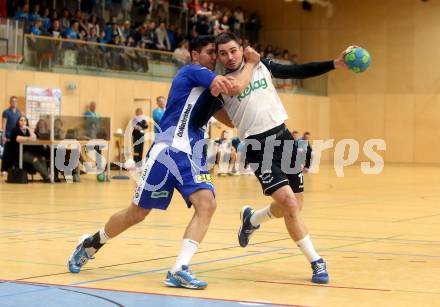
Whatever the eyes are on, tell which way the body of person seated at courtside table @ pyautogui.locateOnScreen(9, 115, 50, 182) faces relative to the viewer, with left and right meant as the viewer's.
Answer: facing the viewer and to the right of the viewer

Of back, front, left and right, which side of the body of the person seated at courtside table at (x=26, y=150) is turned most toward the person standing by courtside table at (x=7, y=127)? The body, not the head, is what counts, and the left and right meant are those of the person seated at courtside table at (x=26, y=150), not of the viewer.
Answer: back

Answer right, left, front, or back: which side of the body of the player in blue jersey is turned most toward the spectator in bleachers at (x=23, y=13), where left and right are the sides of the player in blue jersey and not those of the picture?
left

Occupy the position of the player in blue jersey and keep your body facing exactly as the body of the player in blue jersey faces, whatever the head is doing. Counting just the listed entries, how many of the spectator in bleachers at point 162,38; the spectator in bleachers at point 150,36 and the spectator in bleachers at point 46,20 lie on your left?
3

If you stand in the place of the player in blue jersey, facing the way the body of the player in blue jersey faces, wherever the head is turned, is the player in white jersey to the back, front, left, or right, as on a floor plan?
front

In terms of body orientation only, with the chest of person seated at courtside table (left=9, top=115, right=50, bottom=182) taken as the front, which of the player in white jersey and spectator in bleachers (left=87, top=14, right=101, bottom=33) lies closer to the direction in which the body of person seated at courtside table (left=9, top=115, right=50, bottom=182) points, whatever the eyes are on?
the player in white jersey

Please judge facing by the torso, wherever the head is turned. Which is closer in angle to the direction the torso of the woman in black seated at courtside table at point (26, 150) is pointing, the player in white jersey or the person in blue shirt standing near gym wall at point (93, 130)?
the player in white jersey

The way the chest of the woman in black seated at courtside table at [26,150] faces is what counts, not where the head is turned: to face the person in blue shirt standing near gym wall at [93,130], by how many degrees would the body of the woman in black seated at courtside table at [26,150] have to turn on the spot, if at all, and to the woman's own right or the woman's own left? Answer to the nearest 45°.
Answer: approximately 90° to the woman's own left

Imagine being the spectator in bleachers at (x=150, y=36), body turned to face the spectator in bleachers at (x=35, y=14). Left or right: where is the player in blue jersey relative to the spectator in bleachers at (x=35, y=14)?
left

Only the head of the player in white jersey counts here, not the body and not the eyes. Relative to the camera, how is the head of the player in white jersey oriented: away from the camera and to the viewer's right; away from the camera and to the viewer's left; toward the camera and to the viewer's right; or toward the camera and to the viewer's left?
toward the camera and to the viewer's left

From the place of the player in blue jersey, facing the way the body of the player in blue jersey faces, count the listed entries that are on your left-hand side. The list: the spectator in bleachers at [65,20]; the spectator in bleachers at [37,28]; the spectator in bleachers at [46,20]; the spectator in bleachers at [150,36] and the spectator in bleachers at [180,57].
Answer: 5

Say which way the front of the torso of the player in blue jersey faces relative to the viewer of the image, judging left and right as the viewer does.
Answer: facing to the right of the viewer

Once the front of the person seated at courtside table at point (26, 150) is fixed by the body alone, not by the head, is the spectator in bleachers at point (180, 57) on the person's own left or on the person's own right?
on the person's own left

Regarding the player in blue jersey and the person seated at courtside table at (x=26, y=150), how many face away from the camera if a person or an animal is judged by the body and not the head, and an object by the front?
0

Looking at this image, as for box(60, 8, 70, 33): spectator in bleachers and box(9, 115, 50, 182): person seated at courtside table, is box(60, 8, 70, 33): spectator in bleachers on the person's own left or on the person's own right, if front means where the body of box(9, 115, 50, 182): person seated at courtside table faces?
on the person's own left
